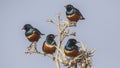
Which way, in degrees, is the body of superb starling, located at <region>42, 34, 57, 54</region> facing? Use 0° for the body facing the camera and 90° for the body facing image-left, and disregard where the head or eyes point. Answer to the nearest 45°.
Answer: approximately 315°
